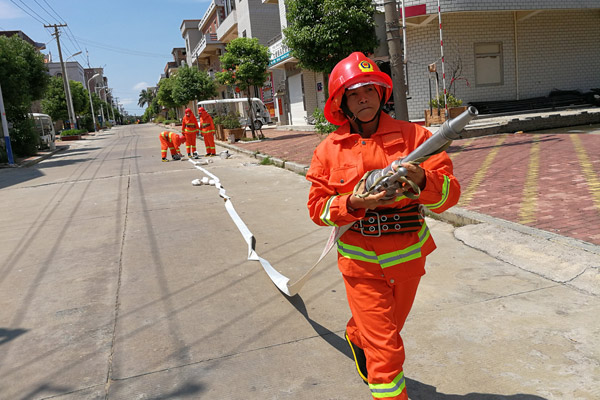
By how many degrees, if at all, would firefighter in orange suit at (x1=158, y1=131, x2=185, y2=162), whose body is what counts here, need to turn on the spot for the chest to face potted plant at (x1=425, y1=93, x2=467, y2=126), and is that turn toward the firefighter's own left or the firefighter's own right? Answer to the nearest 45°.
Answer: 0° — they already face it

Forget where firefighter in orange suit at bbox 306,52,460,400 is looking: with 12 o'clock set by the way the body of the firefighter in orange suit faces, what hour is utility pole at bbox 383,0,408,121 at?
The utility pole is roughly at 6 o'clock from the firefighter in orange suit.

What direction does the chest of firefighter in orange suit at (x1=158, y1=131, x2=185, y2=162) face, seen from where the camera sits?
to the viewer's right

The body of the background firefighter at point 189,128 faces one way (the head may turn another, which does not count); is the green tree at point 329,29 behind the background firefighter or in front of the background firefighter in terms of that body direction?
in front

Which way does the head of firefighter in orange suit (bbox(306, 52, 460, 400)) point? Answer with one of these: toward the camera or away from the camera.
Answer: toward the camera

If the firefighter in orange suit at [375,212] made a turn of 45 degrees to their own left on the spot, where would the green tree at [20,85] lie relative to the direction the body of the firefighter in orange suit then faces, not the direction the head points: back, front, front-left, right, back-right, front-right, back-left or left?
back

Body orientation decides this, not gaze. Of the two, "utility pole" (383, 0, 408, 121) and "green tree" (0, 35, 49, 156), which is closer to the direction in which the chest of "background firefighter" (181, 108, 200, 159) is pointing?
the utility pole

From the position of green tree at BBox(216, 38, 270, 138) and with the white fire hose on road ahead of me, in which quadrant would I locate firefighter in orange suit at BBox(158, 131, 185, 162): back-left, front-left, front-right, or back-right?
front-right

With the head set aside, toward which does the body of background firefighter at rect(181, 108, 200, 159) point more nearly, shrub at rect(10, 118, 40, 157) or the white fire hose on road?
the white fire hose on road

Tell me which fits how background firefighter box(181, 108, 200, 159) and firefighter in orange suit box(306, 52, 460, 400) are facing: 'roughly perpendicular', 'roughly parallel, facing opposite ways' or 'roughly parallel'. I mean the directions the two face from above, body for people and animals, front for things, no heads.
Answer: roughly parallel

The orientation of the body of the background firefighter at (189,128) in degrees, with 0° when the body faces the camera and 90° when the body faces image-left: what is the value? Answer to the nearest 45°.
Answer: approximately 0°

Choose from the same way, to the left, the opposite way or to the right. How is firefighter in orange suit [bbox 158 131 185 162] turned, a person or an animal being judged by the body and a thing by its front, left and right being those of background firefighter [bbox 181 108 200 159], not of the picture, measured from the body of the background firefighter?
to the left

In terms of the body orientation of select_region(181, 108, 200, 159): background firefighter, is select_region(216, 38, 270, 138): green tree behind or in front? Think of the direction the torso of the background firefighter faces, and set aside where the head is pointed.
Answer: behind

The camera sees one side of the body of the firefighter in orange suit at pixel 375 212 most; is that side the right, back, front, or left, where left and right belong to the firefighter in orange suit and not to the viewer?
front

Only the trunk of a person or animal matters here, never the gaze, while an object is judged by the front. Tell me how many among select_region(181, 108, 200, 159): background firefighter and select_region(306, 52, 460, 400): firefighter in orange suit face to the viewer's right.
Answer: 0
